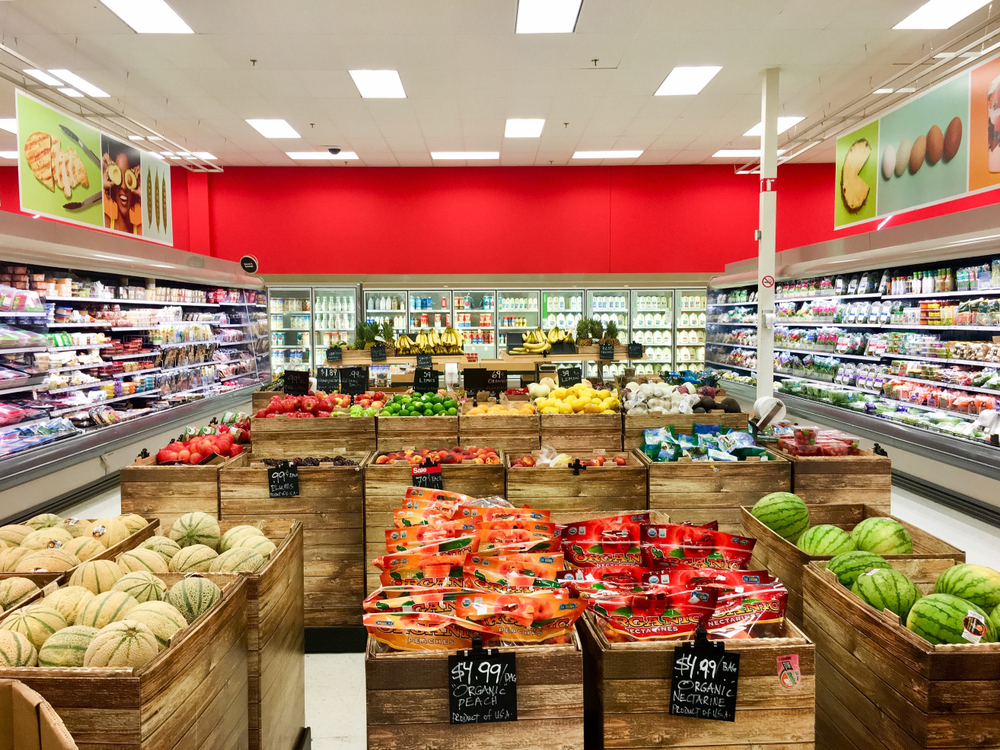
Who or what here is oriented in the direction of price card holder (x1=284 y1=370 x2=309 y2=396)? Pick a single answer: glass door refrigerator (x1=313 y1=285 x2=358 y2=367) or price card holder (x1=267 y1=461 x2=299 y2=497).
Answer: the glass door refrigerator

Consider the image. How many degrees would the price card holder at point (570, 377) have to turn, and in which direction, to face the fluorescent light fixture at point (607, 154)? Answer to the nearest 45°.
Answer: approximately 180°

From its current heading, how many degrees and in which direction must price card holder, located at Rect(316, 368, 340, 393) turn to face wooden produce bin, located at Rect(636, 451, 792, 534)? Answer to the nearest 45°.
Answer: approximately 45° to its left

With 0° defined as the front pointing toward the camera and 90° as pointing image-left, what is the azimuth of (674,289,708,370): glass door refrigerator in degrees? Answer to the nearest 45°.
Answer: approximately 0°

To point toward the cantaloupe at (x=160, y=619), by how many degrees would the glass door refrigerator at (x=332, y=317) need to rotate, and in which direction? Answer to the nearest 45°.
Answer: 0° — it already faces it

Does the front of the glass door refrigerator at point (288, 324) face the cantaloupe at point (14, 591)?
yes

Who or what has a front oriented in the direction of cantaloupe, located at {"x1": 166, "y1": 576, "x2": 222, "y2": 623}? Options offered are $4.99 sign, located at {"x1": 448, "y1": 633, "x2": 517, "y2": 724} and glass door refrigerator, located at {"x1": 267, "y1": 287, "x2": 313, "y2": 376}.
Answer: the glass door refrigerator

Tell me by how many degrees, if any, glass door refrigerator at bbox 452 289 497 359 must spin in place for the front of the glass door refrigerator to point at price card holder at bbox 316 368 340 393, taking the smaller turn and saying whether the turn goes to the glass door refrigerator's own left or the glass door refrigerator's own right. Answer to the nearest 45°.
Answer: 0° — it already faces it

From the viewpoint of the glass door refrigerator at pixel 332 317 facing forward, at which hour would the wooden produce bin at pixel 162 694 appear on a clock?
The wooden produce bin is roughly at 12 o'clock from the glass door refrigerator.

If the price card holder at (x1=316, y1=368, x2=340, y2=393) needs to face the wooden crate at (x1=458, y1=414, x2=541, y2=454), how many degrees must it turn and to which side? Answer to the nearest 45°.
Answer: approximately 45° to its left

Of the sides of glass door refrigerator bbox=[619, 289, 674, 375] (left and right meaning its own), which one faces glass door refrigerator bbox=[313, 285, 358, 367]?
right
